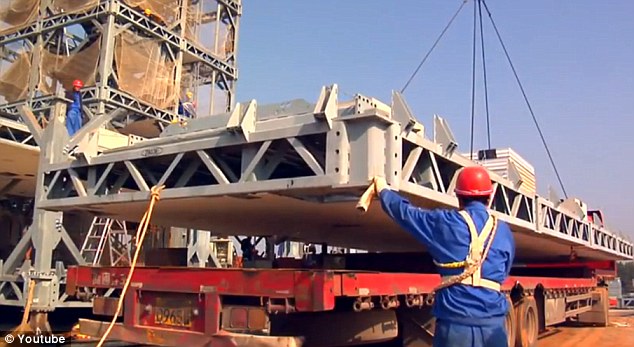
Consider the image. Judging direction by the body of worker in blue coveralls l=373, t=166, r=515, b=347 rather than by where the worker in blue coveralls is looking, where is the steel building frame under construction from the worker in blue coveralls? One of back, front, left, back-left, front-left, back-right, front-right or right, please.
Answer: front-left

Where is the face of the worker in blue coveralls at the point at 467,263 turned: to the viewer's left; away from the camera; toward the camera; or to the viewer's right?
away from the camera

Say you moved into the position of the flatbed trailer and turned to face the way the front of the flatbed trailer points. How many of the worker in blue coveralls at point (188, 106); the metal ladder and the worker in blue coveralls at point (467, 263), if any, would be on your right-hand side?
1

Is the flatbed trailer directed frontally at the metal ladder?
no

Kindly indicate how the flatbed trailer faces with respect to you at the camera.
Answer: facing away from the viewer and to the right of the viewer

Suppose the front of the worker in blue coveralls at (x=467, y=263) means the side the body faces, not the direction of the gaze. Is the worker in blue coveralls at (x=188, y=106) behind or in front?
in front

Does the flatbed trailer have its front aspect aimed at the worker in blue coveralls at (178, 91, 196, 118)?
no

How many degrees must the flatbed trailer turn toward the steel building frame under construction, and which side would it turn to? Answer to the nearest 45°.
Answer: approximately 90° to its left

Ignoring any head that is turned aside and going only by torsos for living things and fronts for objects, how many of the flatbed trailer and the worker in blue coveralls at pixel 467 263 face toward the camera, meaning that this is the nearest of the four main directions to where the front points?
0

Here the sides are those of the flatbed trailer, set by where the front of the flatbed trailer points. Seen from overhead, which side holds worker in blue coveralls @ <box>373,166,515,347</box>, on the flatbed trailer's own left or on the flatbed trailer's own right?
on the flatbed trailer's own right

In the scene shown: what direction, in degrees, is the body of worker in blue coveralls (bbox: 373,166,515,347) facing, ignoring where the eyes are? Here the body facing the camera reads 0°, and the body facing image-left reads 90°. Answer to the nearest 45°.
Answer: approximately 180°
